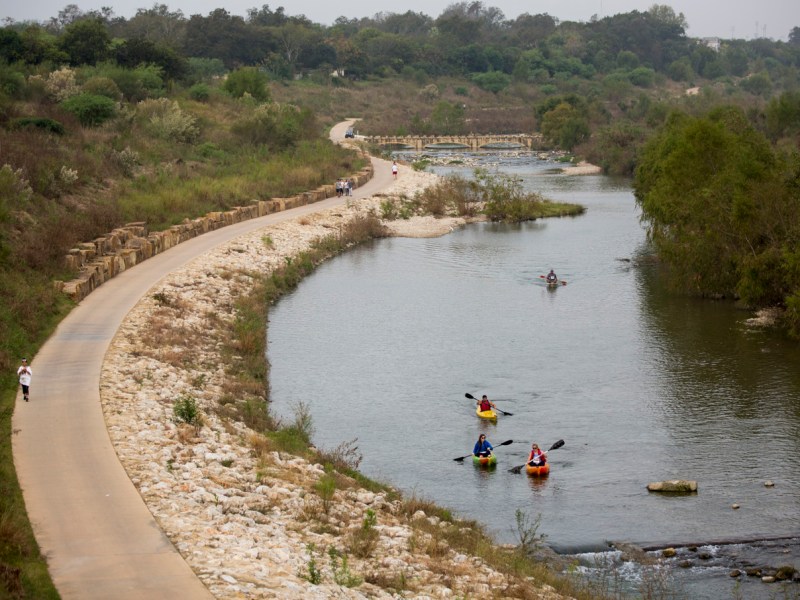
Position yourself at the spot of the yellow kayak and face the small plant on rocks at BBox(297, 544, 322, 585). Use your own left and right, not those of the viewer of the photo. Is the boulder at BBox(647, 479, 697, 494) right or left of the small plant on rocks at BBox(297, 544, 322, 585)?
left

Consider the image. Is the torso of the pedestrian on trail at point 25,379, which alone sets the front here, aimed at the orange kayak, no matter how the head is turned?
no

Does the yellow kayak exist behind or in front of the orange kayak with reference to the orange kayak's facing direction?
behind

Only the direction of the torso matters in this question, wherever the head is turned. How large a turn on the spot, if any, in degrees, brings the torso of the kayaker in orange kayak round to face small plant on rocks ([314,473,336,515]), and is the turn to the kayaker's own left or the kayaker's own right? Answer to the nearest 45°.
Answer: approximately 45° to the kayaker's own right

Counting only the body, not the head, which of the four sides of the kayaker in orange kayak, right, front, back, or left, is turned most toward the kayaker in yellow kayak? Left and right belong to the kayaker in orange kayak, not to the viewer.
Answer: back

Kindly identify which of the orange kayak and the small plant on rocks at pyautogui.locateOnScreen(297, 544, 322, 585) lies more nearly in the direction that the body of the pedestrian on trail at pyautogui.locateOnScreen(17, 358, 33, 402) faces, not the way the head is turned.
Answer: the small plant on rocks

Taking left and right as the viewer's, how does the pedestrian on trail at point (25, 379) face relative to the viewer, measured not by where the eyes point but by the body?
facing the viewer

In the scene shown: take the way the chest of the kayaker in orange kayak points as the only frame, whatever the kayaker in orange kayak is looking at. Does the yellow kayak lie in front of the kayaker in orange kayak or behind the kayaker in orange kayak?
behind

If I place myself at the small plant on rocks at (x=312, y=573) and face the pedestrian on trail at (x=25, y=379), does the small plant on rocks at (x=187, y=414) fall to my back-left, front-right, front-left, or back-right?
front-right

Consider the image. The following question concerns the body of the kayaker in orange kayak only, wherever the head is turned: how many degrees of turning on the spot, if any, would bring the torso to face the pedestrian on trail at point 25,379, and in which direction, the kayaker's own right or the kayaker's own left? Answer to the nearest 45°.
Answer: approximately 90° to the kayaker's own right

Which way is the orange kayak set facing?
toward the camera

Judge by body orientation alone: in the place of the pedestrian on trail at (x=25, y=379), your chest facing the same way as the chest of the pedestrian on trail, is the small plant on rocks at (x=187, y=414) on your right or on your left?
on your left

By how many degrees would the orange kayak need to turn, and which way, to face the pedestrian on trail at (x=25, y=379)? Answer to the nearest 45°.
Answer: approximately 90° to its right

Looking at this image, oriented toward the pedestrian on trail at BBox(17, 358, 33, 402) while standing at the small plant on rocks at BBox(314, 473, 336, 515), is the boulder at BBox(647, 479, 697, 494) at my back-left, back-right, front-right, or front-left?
back-right

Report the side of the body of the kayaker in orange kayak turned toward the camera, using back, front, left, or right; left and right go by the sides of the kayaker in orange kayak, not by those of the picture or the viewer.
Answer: front
